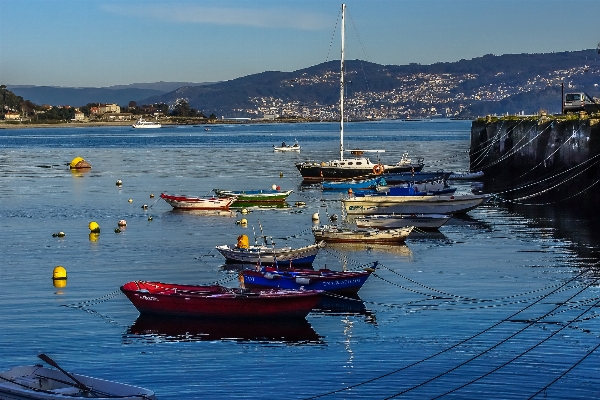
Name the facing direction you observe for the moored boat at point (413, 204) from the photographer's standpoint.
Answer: facing to the right of the viewer

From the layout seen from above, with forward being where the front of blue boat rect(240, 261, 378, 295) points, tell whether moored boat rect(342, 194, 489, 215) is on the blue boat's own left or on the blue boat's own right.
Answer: on the blue boat's own left

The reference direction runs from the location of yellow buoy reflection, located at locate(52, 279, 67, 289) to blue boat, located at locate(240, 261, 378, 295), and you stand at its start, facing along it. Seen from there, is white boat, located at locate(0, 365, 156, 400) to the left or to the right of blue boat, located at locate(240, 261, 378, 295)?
right

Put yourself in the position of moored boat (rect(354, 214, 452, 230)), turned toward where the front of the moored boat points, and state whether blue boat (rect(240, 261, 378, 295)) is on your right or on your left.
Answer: on your right

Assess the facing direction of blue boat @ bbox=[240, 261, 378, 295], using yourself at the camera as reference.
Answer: facing to the right of the viewer

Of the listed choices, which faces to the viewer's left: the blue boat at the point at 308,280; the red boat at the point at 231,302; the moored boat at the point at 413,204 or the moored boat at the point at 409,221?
the red boat

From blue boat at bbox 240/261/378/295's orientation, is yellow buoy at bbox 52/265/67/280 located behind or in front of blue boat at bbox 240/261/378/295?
behind

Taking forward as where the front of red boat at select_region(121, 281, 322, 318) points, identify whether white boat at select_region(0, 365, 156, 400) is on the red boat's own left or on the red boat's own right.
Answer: on the red boat's own left

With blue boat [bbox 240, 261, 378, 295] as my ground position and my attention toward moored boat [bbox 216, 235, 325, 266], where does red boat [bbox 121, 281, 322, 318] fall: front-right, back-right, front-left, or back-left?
back-left

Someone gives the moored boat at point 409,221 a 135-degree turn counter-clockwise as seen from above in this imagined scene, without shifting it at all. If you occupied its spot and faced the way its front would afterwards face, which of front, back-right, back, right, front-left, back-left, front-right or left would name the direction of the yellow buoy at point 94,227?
front-left

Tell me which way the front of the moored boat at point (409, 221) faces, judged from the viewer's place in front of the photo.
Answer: facing to the right of the viewer

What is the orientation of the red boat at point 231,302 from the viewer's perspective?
to the viewer's left
